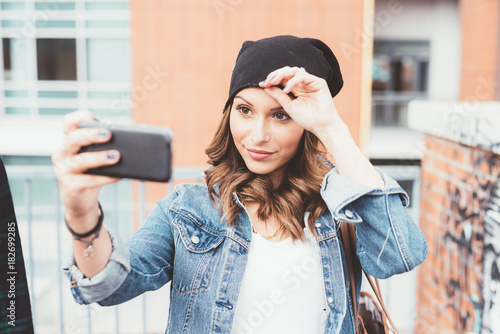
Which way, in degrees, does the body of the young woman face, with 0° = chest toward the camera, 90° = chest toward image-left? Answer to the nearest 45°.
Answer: approximately 0°

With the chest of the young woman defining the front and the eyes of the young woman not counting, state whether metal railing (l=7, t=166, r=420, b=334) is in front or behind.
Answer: behind
